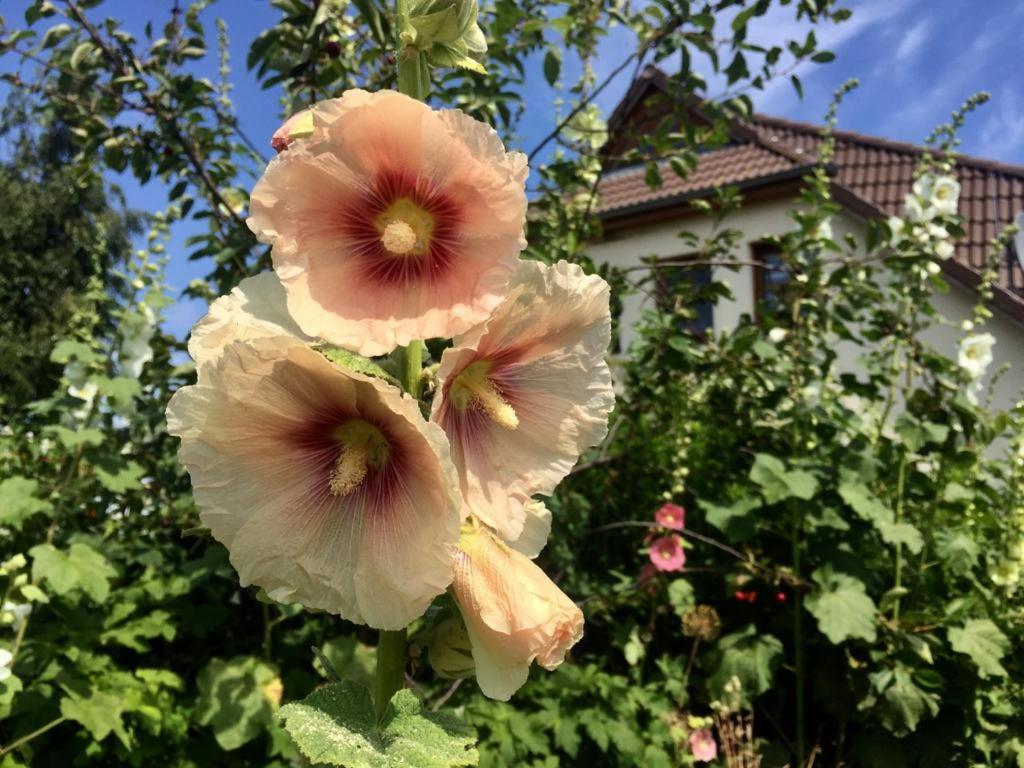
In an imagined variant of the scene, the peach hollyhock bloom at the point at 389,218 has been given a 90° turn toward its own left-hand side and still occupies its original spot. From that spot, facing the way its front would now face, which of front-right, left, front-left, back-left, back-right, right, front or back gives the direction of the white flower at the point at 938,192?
front-left

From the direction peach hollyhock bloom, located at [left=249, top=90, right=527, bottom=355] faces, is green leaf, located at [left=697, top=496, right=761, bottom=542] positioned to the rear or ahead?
to the rear

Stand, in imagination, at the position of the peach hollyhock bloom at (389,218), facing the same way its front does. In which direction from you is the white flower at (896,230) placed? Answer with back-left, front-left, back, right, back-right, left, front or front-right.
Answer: back-left

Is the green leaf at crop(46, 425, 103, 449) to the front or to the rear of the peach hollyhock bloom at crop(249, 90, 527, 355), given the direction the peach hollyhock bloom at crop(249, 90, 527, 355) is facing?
to the rear

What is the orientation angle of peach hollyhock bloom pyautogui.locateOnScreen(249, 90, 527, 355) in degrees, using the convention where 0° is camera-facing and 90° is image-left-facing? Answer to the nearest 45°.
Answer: approximately 0°

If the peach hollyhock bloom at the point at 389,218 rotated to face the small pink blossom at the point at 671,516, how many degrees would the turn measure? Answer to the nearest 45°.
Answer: approximately 135° to its left

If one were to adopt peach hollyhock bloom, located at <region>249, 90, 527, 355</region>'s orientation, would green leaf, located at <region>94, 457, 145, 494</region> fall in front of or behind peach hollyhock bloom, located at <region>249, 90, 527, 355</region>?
behind

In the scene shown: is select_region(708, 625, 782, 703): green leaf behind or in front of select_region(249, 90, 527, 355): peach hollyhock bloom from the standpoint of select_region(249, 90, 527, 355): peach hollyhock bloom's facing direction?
behind

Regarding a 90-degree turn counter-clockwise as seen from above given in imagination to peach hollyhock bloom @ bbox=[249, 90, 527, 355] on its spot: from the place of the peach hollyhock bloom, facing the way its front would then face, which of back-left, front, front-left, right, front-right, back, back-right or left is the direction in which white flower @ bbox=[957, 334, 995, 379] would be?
front-left
